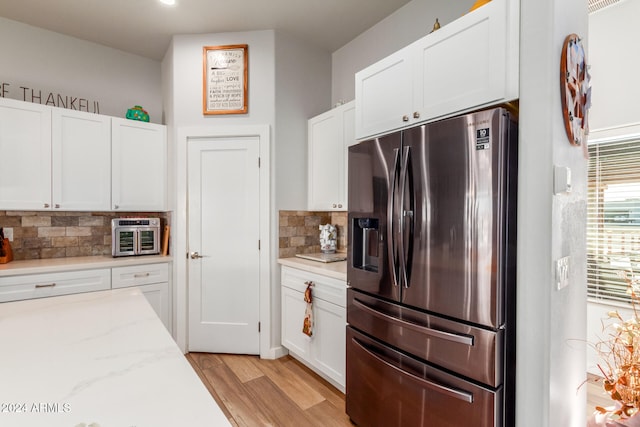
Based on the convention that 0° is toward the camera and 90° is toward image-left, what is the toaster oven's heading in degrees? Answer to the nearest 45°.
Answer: approximately 0°

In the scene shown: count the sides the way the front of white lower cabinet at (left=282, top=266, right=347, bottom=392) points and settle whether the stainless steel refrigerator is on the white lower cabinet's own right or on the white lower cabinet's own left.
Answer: on the white lower cabinet's own left

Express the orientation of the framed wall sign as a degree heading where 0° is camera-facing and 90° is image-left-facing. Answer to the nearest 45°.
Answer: approximately 0°

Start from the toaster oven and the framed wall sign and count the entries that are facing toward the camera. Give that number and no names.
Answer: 2

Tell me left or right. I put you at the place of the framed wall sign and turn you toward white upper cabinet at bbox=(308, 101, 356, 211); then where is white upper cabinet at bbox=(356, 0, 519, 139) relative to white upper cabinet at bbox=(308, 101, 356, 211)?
right

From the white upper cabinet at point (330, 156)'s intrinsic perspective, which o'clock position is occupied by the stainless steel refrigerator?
The stainless steel refrigerator is roughly at 10 o'clock from the white upper cabinet.

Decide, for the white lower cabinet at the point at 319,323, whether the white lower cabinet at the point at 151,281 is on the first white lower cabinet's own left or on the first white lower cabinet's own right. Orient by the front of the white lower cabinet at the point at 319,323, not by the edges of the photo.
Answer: on the first white lower cabinet's own right

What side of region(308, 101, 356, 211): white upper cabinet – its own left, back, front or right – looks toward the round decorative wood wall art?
left
